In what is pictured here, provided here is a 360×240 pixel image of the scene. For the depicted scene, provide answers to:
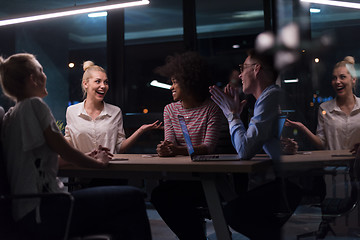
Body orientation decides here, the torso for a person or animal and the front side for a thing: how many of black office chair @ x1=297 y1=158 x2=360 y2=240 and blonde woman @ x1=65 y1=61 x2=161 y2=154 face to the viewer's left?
1

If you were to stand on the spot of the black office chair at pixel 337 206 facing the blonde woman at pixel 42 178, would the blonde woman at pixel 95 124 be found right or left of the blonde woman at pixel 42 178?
right

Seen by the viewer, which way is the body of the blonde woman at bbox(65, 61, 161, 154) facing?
toward the camera

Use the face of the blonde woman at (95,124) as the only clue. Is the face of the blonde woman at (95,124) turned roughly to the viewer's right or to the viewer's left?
to the viewer's right

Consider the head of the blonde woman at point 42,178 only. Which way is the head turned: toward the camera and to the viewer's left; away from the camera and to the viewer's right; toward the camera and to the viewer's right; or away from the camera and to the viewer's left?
away from the camera and to the viewer's right

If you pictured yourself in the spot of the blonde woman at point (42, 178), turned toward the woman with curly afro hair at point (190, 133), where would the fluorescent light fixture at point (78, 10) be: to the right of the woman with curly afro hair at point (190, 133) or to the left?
left

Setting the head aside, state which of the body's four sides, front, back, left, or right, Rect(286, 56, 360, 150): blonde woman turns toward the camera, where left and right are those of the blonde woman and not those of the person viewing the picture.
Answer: front
